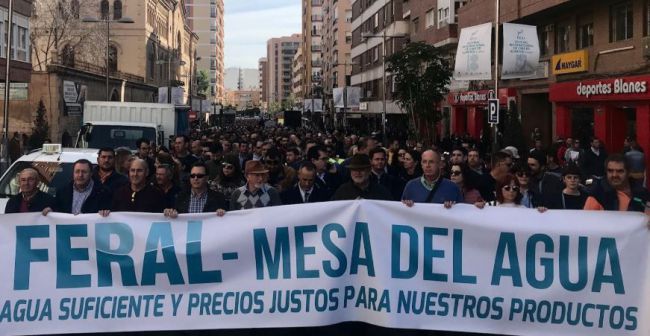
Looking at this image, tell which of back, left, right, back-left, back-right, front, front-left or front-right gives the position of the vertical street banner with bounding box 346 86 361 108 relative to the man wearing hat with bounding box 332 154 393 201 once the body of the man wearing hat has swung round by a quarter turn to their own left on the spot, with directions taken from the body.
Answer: left

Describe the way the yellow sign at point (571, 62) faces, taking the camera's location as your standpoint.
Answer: facing the viewer and to the left of the viewer

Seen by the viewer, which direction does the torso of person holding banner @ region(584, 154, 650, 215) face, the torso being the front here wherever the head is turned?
toward the camera

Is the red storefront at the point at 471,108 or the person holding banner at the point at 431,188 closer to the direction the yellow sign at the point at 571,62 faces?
the person holding banner

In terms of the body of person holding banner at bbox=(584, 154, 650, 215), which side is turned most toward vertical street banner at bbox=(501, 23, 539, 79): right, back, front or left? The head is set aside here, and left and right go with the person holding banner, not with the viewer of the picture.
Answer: back

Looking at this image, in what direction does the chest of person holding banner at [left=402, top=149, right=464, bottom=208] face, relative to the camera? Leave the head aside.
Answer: toward the camera

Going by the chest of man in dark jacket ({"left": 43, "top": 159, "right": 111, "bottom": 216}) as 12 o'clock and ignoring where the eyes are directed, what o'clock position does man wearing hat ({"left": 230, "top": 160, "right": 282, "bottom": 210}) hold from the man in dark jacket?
The man wearing hat is roughly at 10 o'clock from the man in dark jacket.
